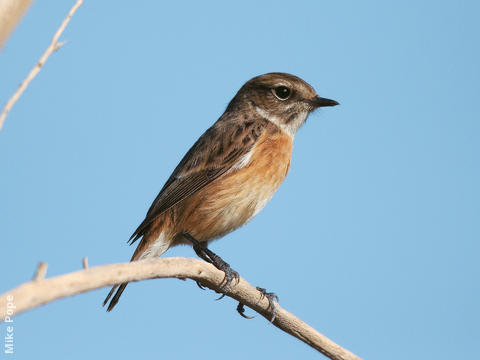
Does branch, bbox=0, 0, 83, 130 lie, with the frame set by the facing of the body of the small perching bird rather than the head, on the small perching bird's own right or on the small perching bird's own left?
on the small perching bird's own right

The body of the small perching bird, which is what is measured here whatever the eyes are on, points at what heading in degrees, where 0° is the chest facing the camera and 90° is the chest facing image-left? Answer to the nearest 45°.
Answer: approximately 270°
